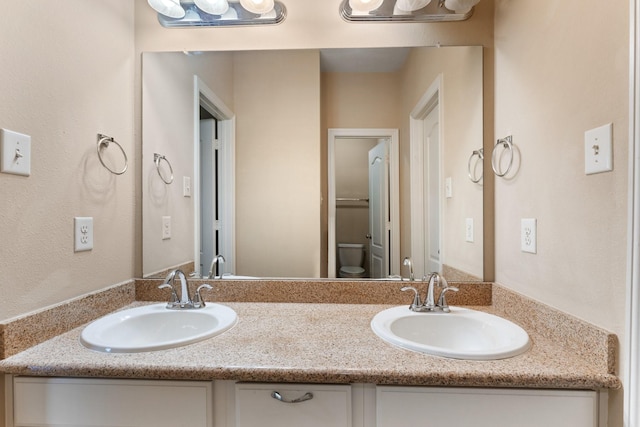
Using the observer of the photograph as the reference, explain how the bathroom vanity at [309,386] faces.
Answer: facing the viewer

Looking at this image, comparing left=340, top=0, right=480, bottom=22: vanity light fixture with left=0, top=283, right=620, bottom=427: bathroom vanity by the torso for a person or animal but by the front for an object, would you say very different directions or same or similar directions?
same or similar directions

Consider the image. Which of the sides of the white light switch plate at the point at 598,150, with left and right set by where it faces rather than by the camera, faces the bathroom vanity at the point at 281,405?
front

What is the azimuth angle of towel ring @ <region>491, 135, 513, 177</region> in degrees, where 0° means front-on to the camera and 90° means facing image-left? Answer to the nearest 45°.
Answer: approximately 45°

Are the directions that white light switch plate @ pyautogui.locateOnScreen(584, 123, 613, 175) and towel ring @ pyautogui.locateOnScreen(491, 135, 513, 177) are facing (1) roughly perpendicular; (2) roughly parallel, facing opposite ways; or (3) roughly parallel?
roughly parallel

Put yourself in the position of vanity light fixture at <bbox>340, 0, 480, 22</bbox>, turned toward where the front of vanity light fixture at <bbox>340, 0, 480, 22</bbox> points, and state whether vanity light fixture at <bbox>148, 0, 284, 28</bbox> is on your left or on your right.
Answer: on your right

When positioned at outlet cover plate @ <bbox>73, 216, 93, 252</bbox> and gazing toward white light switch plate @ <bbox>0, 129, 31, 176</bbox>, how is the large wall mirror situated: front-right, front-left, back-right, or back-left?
back-left

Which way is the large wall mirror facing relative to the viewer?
toward the camera

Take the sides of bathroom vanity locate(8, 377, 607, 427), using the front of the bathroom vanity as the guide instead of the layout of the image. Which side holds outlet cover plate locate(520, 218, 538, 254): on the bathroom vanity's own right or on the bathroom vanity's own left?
on the bathroom vanity's own left

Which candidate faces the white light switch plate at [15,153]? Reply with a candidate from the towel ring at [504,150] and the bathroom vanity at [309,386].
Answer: the towel ring

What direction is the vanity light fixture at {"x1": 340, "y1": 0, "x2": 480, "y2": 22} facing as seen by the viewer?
toward the camera
